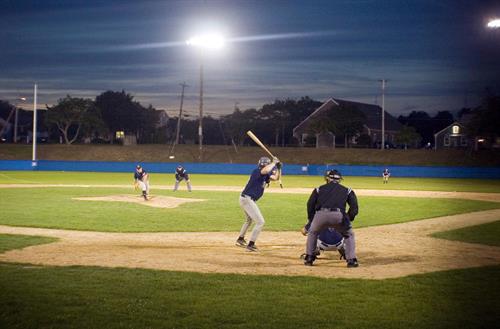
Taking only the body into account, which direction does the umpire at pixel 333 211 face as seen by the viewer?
away from the camera

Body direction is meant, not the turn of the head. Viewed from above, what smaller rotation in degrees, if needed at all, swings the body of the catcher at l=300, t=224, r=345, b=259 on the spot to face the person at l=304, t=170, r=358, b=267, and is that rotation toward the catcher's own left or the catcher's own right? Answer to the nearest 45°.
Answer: approximately 180°

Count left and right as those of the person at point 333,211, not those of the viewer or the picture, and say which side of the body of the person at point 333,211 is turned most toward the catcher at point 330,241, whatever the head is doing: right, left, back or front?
front

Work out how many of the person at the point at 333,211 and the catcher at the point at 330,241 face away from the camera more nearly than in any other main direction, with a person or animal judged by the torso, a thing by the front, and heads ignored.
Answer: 2

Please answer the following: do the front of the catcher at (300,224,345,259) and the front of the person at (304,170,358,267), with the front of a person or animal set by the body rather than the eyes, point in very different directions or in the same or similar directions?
same or similar directions

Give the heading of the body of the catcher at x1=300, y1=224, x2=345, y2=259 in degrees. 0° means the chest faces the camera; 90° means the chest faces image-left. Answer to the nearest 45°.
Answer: approximately 180°
